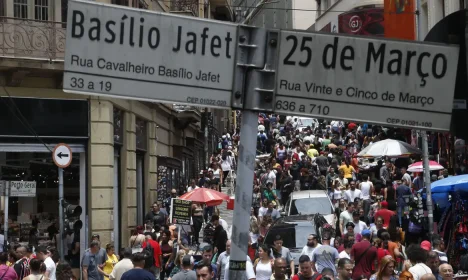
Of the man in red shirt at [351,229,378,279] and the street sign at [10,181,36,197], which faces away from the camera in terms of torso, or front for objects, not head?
the man in red shirt

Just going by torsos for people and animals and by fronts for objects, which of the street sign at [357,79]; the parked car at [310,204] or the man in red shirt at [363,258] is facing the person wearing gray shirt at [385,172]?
the man in red shirt

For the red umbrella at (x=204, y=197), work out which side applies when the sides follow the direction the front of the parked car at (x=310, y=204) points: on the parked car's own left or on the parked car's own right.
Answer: on the parked car's own right

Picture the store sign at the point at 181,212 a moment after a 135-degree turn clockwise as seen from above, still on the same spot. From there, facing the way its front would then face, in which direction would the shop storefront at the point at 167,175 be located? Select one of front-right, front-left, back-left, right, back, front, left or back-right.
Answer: front-right

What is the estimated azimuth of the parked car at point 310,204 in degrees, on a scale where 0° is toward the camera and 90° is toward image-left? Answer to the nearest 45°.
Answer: approximately 0°

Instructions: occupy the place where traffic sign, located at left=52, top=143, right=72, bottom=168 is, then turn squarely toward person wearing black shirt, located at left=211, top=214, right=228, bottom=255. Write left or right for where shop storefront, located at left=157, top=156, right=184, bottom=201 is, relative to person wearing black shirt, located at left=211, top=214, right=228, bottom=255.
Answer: left

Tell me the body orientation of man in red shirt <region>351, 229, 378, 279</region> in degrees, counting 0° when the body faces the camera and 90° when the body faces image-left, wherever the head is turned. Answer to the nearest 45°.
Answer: approximately 180°
